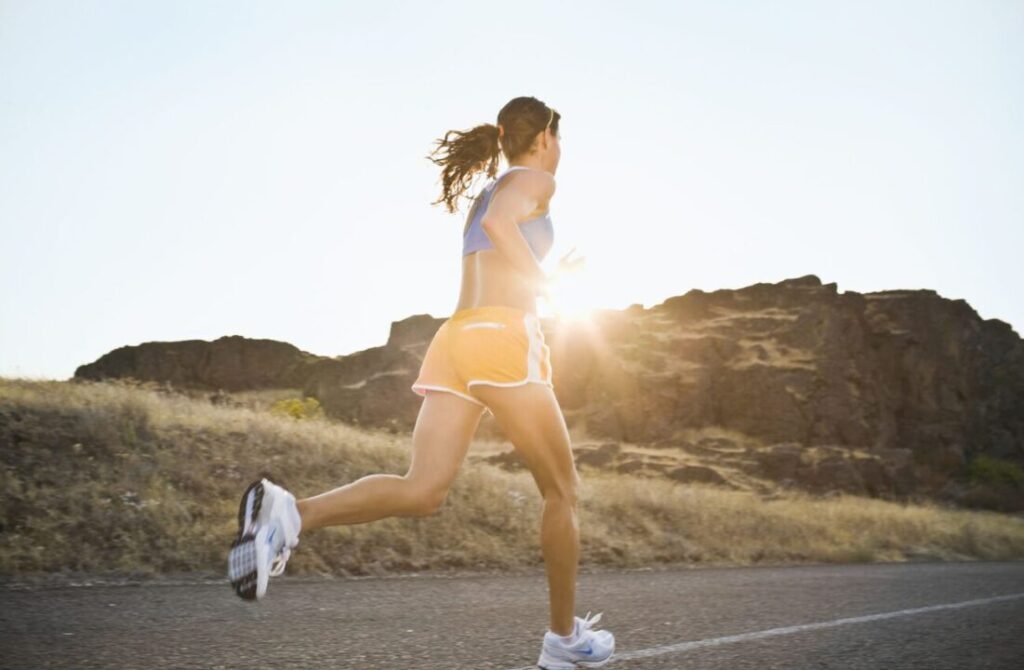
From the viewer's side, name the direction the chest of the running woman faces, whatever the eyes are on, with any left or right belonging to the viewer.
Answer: facing away from the viewer and to the right of the viewer
